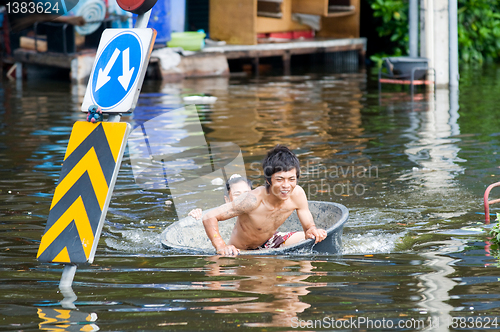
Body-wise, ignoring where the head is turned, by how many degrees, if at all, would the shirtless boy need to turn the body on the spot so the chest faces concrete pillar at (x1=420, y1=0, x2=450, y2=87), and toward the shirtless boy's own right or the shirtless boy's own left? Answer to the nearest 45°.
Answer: approximately 135° to the shirtless boy's own left

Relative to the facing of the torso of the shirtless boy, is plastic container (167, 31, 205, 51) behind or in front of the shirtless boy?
behind

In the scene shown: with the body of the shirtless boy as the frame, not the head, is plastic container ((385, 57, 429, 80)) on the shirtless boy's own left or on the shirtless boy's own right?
on the shirtless boy's own left

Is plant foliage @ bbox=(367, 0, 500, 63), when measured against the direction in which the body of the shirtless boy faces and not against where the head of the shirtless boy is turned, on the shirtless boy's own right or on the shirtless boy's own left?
on the shirtless boy's own left

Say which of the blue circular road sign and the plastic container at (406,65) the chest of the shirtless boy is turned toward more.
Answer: the blue circular road sign

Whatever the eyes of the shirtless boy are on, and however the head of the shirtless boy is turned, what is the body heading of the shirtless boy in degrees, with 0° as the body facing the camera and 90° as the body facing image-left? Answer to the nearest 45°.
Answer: approximately 315°
